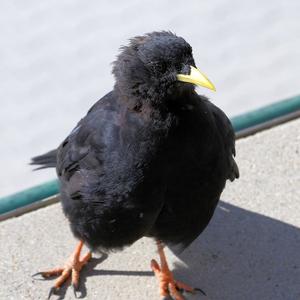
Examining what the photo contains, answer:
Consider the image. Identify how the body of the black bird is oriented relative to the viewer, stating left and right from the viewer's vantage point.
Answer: facing the viewer and to the right of the viewer
